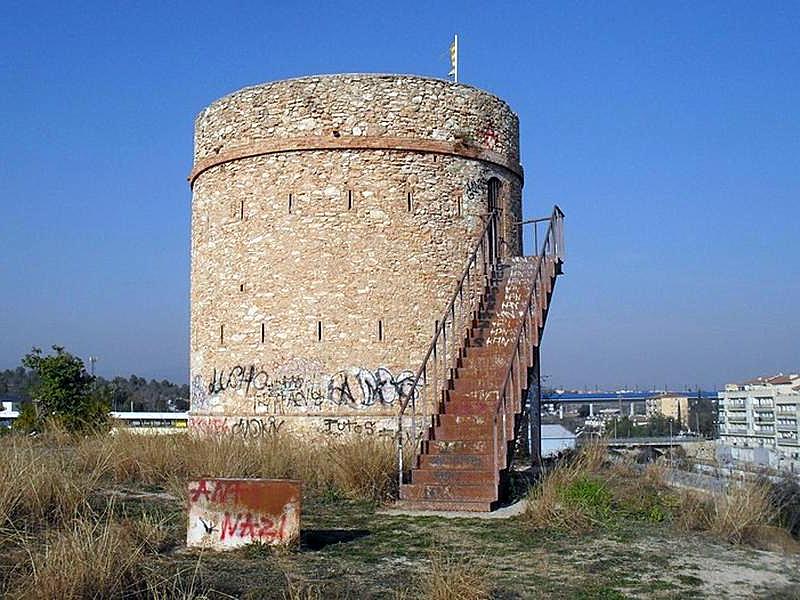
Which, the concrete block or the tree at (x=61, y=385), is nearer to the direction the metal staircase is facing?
the concrete block

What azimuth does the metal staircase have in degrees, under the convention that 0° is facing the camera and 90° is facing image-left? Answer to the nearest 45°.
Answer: approximately 0°

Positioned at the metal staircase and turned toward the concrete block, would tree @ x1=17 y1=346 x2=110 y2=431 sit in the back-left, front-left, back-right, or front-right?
back-right

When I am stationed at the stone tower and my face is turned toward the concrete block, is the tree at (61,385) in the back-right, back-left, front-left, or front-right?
back-right

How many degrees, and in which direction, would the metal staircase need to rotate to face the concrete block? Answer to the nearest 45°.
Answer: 0° — it already faces it

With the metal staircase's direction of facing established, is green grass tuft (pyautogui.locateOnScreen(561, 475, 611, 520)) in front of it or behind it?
in front

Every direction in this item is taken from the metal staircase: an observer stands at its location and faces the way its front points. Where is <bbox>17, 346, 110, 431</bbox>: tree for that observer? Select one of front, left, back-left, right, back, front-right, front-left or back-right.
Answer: back-right
